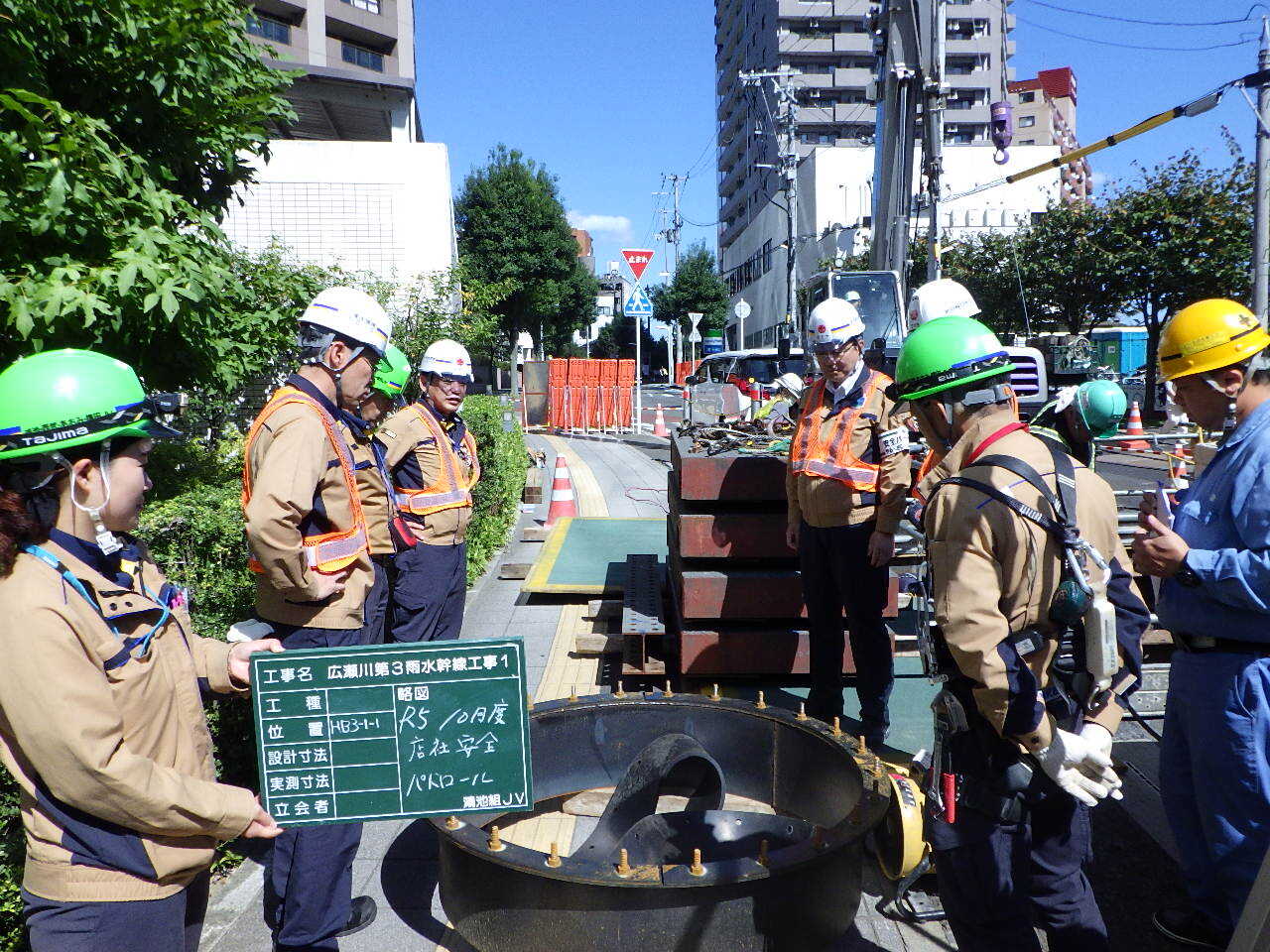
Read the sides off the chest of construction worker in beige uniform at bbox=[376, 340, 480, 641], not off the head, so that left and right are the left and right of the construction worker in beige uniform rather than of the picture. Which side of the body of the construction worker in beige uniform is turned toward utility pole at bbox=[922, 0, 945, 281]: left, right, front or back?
left

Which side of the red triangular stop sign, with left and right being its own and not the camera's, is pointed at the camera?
front

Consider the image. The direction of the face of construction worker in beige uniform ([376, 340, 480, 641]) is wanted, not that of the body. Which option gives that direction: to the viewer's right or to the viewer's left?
to the viewer's right

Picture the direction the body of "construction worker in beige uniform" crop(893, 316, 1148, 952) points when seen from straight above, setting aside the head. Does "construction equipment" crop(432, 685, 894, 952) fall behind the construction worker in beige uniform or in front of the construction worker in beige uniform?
in front

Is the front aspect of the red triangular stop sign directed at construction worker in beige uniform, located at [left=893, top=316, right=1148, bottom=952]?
yes

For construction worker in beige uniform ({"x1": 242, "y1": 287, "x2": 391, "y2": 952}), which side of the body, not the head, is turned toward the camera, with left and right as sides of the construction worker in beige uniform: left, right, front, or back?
right

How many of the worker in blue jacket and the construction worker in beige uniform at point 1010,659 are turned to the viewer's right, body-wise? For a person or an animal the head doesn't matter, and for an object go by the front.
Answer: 0

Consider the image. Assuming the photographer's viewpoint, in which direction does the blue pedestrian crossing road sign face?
facing the viewer

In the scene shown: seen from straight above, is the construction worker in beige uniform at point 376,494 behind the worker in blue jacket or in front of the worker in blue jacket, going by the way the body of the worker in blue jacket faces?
in front

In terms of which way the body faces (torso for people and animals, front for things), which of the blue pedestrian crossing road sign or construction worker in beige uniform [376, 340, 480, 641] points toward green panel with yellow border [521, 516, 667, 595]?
the blue pedestrian crossing road sign

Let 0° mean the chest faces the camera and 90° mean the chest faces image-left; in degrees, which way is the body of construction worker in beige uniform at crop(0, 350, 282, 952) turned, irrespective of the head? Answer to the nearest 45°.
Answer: approximately 270°

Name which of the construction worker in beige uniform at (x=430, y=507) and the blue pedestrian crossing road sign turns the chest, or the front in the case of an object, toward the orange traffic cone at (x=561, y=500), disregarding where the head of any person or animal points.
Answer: the blue pedestrian crossing road sign

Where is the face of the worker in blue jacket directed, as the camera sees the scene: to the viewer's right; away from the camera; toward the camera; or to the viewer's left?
to the viewer's left

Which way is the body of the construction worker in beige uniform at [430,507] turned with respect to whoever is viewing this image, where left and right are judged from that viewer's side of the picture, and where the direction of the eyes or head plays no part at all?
facing the viewer and to the right of the viewer
